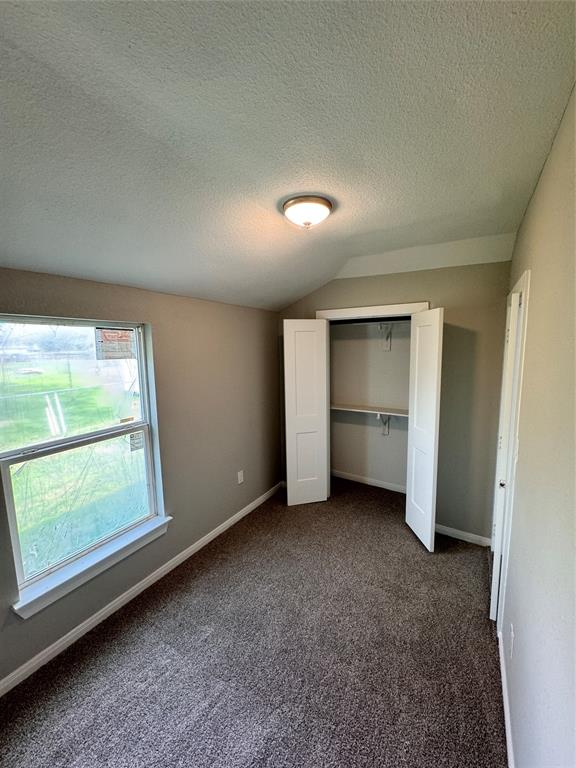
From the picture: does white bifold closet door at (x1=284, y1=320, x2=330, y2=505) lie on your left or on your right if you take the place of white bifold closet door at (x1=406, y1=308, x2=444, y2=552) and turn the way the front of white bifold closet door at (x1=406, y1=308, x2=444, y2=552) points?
on your right

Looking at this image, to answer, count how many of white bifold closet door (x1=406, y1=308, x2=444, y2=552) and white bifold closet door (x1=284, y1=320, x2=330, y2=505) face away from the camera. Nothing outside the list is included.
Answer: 0

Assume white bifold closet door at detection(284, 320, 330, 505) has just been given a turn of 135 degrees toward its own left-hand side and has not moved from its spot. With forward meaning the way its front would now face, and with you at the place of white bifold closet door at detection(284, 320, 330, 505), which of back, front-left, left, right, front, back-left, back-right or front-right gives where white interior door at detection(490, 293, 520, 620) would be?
right

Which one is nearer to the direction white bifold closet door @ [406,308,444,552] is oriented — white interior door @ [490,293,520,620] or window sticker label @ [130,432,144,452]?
the window sticker label

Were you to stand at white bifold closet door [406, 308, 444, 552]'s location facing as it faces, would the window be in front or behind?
in front

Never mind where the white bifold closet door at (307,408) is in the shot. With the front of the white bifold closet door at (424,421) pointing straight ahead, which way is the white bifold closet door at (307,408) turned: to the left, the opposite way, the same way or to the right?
to the left

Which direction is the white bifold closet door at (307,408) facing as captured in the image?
toward the camera

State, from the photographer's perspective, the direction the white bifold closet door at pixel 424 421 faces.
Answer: facing the viewer and to the left of the viewer
